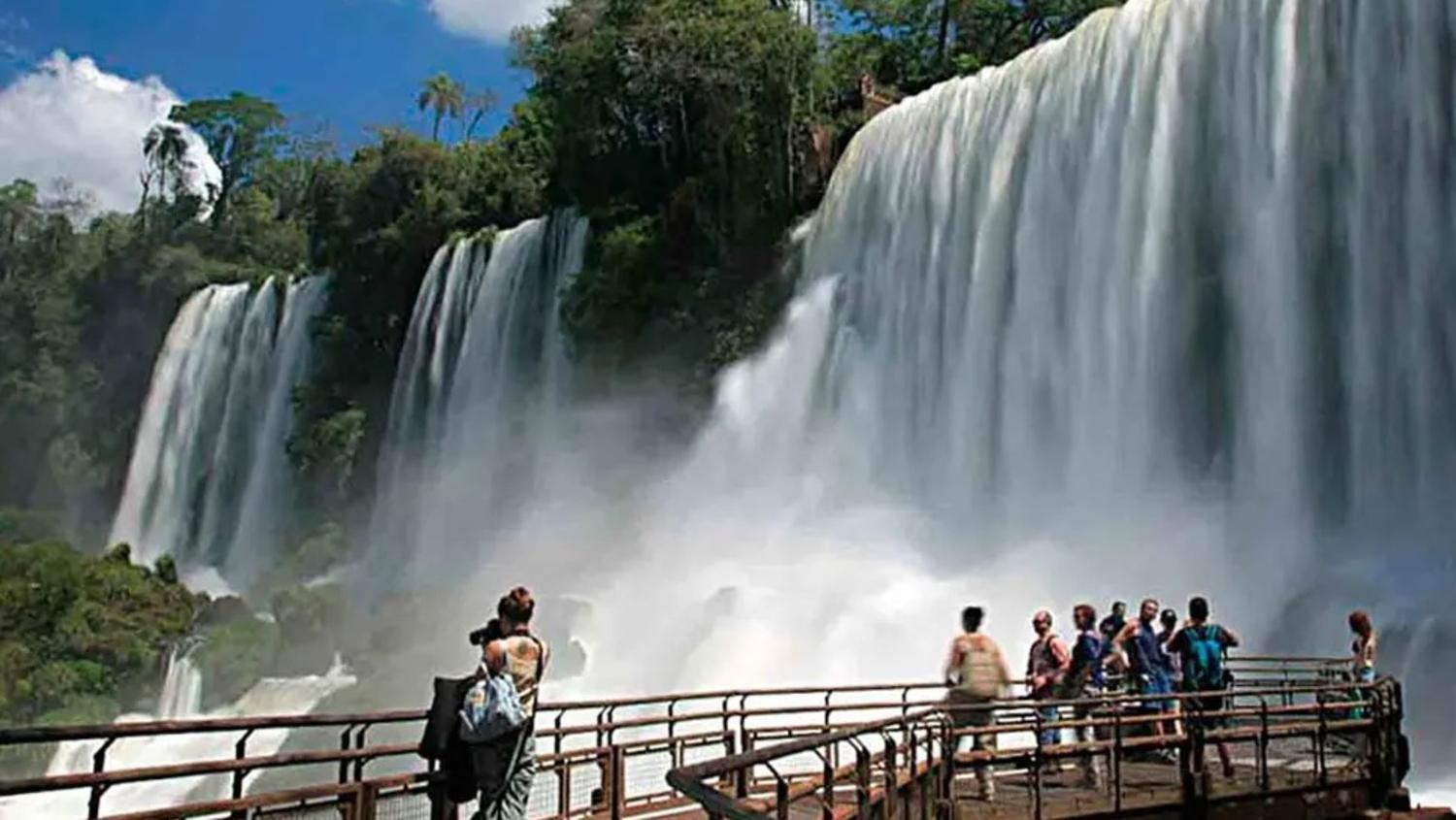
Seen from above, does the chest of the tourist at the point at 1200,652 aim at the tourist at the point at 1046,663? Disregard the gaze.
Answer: no

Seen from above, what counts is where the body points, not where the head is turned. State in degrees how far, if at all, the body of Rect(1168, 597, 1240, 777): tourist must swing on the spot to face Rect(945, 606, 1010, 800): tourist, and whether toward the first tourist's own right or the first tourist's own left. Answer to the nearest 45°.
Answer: approximately 135° to the first tourist's own left

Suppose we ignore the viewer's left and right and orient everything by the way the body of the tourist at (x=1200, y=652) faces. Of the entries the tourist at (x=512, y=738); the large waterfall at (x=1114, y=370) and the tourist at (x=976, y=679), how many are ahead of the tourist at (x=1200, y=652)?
1

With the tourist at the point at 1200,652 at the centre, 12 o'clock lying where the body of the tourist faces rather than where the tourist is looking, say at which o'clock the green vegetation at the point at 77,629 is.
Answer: The green vegetation is roughly at 10 o'clock from the tourist.

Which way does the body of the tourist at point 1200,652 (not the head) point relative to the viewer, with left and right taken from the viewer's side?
facing away from the viewer

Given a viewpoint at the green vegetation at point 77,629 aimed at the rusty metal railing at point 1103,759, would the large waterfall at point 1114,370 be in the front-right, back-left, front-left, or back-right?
front-left

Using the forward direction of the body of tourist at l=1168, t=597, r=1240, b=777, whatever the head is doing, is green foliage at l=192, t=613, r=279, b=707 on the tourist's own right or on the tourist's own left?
on the tourist's own left

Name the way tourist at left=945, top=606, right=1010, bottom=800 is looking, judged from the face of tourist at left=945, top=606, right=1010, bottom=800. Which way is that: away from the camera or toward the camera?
away from the camera

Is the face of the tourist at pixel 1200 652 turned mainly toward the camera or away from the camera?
away from the camera

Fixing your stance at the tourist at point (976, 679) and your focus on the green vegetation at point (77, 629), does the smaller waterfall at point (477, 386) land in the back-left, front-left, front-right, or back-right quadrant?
front-right

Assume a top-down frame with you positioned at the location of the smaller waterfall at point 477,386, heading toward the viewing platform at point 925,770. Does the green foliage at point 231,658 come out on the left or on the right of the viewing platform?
right

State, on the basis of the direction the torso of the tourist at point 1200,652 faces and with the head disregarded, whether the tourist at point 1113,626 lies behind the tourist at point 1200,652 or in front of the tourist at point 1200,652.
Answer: in front

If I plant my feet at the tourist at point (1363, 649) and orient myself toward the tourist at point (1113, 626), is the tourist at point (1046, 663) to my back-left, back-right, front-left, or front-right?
front-left

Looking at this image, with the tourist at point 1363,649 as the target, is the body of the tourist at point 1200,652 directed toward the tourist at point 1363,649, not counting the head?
no
